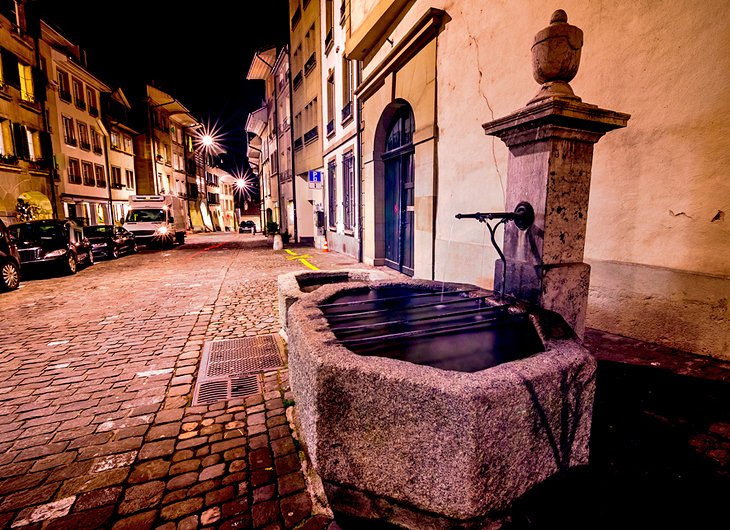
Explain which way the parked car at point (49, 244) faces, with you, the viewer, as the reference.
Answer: facing the viewer and to the left of the viewer

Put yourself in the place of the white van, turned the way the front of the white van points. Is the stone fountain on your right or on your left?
on your left

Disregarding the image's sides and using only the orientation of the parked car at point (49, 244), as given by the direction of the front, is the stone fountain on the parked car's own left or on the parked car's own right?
on the parked car's own left

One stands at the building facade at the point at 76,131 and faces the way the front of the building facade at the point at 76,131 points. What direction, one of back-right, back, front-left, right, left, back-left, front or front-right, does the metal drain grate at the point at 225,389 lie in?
front-right

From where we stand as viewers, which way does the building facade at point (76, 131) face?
facing the viewer and to the right of the viewer

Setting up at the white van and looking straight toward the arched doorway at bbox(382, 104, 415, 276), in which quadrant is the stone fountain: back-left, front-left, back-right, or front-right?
front-right

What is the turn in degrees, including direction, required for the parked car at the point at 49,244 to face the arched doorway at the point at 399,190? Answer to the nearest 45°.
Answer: approximately 90° to its left

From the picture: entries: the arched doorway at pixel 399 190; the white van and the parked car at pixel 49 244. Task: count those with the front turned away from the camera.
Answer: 0

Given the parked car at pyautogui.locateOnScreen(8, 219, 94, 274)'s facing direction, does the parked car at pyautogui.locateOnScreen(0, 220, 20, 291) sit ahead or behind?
ahead

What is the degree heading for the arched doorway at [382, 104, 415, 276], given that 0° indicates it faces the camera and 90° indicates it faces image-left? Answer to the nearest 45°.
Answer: approximately 45°

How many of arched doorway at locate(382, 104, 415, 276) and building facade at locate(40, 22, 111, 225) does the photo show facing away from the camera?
0

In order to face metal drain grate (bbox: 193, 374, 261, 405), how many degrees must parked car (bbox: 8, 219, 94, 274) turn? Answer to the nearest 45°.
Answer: approximately 45° to its left

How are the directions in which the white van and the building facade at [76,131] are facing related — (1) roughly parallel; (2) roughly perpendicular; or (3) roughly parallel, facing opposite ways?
roughly perpendicular
